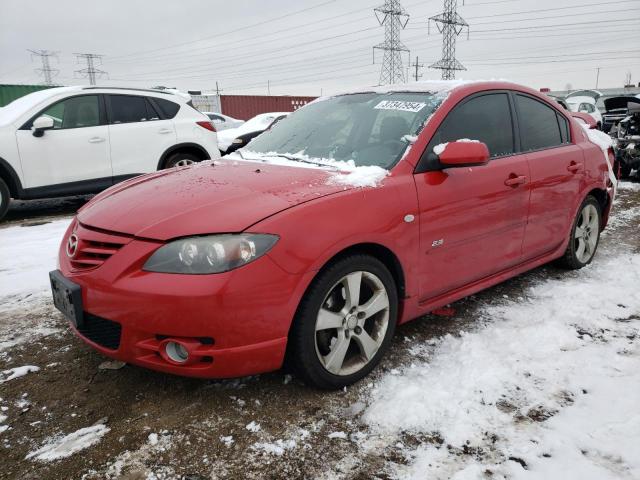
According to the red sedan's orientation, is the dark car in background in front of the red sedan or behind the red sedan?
behind

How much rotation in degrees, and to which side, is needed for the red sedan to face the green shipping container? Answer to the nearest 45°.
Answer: approximately 90° to its right

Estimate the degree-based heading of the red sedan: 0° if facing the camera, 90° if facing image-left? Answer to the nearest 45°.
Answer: approximately 45°

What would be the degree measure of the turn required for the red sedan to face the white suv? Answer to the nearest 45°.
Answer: approximately 90° to its right
